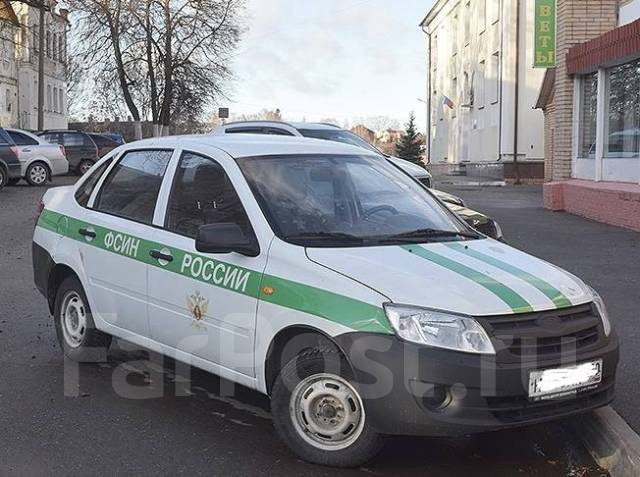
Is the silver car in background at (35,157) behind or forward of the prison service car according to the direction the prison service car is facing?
behind

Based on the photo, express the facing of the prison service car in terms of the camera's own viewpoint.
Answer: facing the viewer and to the right of the viewer

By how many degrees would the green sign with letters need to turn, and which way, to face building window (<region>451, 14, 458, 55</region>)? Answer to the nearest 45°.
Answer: approximately 180°

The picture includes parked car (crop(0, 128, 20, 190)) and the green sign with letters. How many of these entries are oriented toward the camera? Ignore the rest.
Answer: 1

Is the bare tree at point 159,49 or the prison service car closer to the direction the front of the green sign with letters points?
the prison service car

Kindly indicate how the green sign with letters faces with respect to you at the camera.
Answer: facing the viewer

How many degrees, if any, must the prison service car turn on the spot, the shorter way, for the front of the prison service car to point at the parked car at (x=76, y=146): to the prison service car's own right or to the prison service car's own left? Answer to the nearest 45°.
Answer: approximately 135° to the prison service car's own left

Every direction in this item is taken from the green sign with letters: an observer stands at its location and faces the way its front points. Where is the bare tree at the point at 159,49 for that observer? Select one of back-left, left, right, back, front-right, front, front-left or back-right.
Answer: back-right

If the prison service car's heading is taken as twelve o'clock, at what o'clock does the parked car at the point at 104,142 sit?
The parked car is roughly at 7 o'clock from the prison service car.

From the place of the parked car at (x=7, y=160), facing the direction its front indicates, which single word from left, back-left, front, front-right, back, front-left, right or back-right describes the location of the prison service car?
left

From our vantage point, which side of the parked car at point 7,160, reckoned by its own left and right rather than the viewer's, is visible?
left
